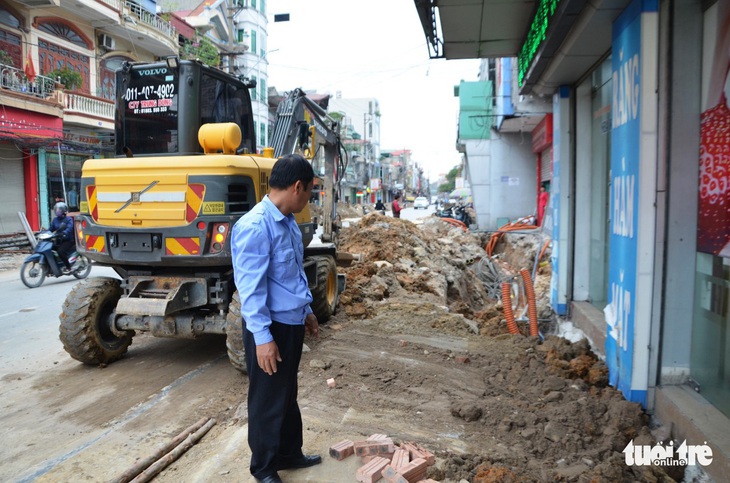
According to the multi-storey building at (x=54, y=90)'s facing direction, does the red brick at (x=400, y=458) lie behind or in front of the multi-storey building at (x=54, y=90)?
in front

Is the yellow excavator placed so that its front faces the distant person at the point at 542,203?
yes

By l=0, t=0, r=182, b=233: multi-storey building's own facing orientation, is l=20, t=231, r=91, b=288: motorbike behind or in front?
in front

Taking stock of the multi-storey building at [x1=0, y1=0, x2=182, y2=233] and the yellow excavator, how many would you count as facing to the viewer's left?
0

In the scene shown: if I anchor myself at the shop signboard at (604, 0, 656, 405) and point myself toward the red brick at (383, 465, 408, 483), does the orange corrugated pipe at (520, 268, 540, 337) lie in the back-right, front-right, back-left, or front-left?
back-right

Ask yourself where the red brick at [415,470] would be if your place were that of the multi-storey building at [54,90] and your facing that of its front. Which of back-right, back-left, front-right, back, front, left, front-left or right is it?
front-right

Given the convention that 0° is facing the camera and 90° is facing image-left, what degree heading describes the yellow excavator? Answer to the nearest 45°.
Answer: approximately 225°

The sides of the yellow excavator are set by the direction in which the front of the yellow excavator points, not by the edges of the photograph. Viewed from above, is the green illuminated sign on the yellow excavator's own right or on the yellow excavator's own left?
on the yellow excavator's own right

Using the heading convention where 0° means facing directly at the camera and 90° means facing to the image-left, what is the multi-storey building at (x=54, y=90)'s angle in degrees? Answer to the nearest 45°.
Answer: approximately 315°

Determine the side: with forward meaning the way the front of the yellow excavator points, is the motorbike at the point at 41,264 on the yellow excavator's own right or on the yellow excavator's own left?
on the yellow excavator's own left

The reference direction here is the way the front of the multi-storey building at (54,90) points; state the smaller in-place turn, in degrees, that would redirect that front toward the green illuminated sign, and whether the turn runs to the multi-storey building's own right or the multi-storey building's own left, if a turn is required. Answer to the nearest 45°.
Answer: approximately 45° to the multi-storey building's own right

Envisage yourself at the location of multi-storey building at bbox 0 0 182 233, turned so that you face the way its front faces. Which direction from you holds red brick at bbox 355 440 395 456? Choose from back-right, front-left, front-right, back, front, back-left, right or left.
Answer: front-right

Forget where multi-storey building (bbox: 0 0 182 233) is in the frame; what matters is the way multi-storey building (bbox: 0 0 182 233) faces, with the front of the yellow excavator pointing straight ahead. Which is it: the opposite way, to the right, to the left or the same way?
to the right

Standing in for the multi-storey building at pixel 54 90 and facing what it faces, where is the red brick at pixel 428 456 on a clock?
The red brick is roughly at 1 o'clock from the multi-storey building.
